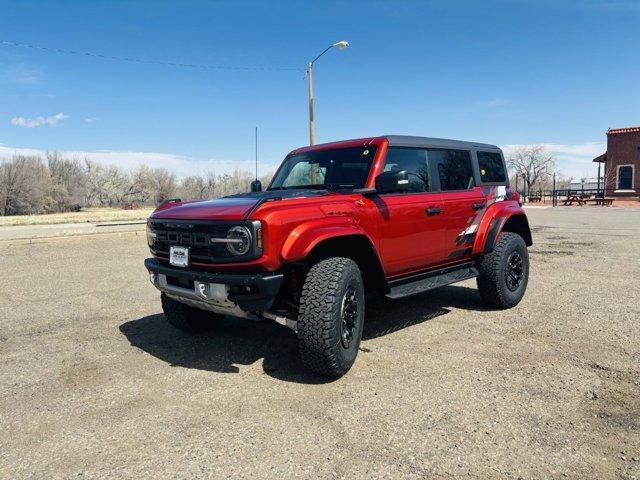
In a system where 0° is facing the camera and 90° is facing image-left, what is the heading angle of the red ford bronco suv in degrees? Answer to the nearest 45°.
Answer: approximately 45°

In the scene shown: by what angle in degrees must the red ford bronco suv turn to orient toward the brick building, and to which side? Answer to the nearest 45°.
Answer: approximately 180°
